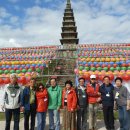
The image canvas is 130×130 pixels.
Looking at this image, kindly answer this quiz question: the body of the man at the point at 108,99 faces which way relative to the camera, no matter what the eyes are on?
toward the camera

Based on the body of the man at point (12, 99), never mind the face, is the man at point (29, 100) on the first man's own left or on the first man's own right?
on the first man's own left

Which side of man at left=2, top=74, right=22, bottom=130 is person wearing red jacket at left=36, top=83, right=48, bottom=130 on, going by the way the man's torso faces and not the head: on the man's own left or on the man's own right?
on the man's own left

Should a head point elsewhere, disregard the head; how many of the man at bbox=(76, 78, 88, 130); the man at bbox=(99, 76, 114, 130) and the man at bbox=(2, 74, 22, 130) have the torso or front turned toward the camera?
3

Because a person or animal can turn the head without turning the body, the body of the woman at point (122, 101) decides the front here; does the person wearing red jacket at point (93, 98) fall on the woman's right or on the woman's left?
on the woman's right

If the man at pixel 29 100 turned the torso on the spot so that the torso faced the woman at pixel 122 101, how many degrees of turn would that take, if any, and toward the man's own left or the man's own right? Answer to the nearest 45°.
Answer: approximately 45° to the man's own left

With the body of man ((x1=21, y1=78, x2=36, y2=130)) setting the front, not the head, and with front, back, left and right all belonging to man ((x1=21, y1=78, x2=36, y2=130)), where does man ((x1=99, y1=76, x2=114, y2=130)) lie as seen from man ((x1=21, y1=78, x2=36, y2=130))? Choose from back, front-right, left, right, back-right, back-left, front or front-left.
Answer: front-left

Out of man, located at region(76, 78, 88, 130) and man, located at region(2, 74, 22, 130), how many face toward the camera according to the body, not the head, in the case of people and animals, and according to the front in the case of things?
2

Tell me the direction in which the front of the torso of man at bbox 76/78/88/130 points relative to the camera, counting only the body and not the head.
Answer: toward the camera

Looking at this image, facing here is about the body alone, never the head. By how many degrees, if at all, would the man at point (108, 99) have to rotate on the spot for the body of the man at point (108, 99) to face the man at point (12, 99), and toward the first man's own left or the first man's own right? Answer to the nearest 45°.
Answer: approximately 90° to the first man's own right

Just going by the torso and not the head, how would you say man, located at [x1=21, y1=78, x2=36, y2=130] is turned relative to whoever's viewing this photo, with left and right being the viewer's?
facing the viewer and to the right of the viewer

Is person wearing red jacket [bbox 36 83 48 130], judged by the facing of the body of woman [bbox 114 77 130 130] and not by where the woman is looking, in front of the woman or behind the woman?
in front
